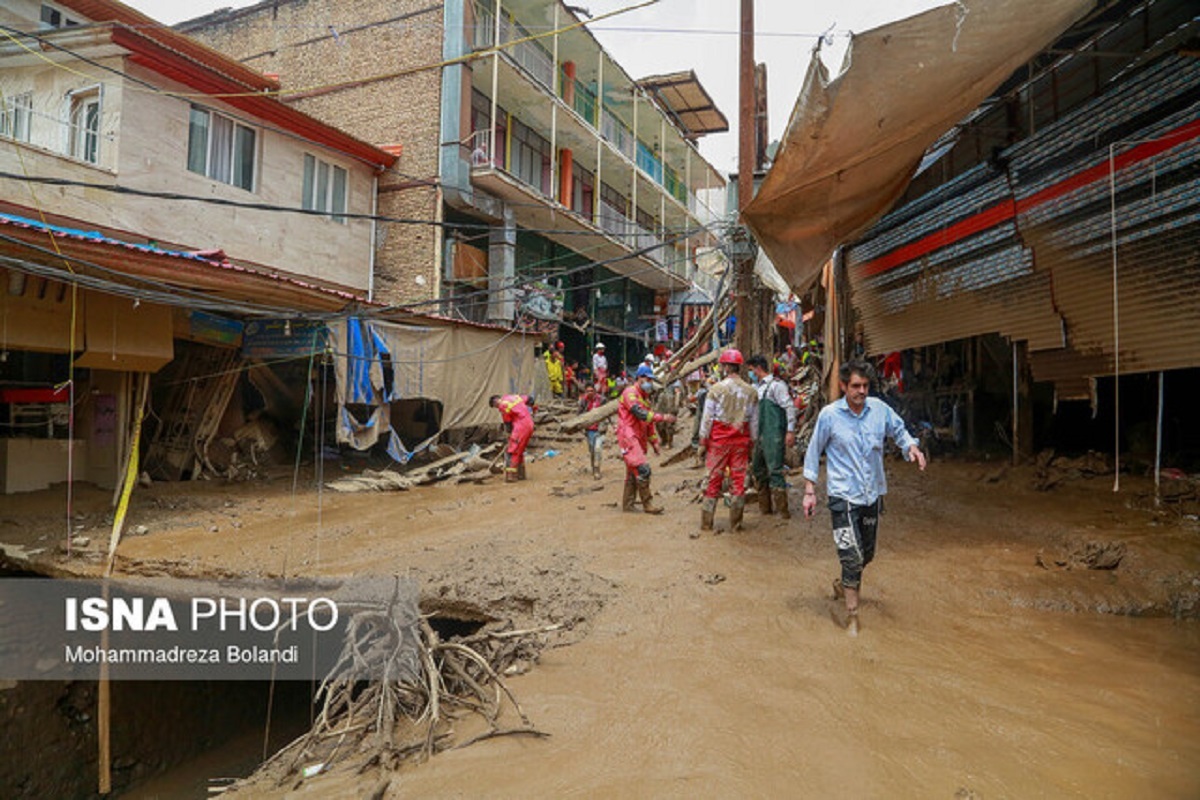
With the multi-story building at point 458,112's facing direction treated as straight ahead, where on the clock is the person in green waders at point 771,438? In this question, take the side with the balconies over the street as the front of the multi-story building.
The person in green waders is roughly at 1 o'clock from the multi-story building.

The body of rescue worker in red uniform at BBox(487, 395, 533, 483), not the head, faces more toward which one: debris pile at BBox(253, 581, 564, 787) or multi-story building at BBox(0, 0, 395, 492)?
the multi-story building

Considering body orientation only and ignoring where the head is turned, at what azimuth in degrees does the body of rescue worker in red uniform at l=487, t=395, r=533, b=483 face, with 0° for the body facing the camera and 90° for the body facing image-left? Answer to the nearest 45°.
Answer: approximately 90°

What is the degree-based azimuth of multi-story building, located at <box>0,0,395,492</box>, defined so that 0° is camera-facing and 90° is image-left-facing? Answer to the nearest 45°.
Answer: approximately 315°

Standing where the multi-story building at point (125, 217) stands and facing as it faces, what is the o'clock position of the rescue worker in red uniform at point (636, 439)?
The rescue worker in red uniform is roughly at 12 o'clock from the multi-story building.

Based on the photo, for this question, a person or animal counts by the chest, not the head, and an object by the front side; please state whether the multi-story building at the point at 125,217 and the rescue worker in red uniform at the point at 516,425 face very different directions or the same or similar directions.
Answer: very different directions

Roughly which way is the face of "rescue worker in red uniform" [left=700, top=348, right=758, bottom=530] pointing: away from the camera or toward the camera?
away from the camera
